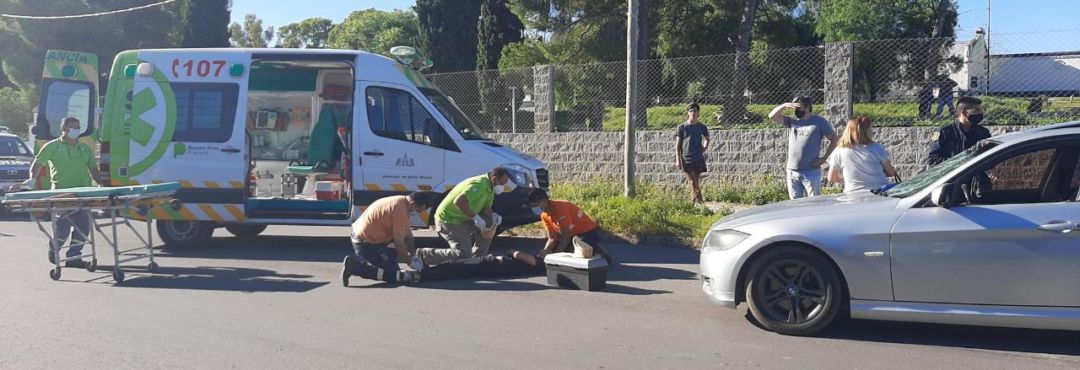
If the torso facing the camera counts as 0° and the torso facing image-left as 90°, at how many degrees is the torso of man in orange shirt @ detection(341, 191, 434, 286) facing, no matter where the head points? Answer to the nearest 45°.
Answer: approximately 270°

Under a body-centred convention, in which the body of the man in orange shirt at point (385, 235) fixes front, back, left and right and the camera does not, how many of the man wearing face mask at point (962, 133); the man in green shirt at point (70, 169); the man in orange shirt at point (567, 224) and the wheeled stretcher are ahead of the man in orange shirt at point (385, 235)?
2

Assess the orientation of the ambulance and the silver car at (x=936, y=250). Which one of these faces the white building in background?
the ambulance

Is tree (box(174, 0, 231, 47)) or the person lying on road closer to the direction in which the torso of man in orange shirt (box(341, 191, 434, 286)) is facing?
the person lying on road

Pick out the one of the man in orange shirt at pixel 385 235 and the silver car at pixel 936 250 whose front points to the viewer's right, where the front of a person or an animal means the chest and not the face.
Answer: the man in orange shirt

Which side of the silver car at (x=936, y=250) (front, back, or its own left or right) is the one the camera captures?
left

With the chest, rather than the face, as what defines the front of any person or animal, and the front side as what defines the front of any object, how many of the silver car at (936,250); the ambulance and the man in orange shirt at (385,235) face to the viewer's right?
2

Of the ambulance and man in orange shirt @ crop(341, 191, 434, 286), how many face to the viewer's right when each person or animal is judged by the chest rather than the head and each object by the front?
2

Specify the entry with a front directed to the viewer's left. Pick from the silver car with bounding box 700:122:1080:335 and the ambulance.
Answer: the silver car

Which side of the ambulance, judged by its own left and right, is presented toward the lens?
right

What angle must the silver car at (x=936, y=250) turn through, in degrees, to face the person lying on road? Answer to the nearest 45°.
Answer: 0° — it already faces them

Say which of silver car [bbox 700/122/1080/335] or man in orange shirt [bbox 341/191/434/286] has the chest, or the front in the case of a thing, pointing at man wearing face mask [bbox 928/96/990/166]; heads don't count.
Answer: the man in orange shirt
